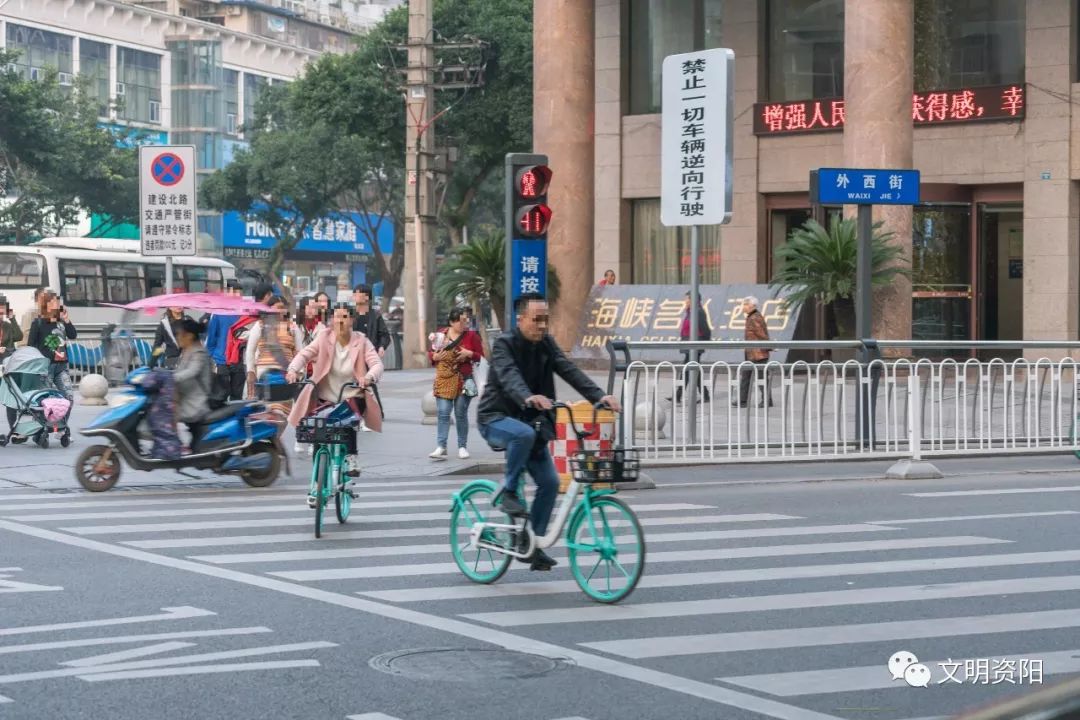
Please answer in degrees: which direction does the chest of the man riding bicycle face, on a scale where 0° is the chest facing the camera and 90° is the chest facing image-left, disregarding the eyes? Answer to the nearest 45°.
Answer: approximately 315°

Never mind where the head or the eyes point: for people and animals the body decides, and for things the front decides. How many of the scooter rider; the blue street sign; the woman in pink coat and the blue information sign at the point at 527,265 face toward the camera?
3

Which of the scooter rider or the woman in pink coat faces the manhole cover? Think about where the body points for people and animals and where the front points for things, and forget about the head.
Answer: the woman in pink coat

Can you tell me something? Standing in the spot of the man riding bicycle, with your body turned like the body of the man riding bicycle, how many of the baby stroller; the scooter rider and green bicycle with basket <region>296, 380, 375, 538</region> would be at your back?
3

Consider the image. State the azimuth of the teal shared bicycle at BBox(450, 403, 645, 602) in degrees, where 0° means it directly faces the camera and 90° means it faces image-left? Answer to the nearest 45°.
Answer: approximately 315°

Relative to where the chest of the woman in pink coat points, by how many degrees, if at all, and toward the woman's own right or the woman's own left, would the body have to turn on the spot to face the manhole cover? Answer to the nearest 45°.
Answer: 0° — they already face it

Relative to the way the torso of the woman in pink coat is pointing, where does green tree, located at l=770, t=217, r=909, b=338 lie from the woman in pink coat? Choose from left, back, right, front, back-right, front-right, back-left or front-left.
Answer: back-left

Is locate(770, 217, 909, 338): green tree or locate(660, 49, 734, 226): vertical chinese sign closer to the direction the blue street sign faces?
the vertical chinese sign

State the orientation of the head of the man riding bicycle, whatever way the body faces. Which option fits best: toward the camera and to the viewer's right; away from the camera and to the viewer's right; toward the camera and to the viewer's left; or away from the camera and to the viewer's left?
toward the camera and to the viewer's right

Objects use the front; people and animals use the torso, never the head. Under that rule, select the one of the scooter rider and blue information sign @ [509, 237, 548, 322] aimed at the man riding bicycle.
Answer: the blue information sign

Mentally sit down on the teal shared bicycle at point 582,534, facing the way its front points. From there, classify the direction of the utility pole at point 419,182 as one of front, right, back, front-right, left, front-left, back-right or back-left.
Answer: back-left

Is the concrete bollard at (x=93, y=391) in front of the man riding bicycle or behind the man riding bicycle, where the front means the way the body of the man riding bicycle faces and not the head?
behind
